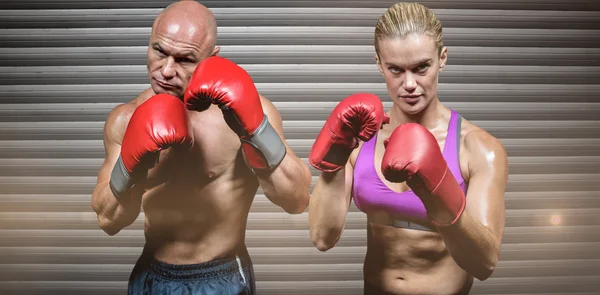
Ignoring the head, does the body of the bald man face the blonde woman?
no

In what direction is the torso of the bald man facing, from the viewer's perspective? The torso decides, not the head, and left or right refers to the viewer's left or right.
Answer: facing the viewer and to the left of the viewer

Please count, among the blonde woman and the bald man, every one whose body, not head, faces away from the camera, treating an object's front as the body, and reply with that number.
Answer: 0

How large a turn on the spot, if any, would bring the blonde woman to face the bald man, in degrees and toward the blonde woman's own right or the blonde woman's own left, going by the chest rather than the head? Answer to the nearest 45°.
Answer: approximately 45° to the blonde woman's own right

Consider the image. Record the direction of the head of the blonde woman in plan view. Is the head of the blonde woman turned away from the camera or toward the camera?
toward the camera

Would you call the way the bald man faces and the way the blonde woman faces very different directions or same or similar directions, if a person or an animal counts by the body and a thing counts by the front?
same or similar directions
